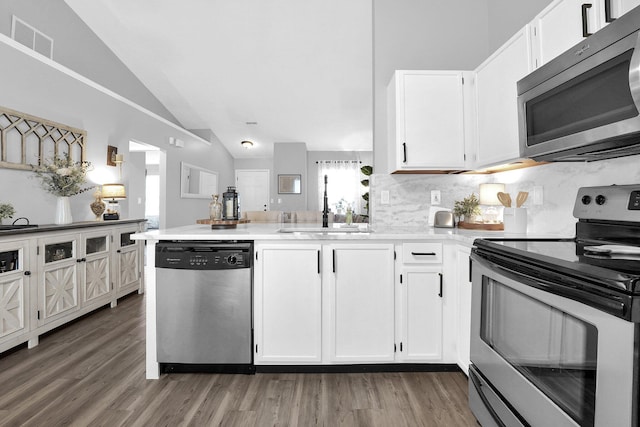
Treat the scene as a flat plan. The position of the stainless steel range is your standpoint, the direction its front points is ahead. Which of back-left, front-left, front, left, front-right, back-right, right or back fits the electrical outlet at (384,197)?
right

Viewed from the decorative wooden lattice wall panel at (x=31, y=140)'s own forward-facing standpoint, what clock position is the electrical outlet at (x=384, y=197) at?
The electrical outlet is roughly at 12 o'clock from the decorative wooden lattice wall panel.

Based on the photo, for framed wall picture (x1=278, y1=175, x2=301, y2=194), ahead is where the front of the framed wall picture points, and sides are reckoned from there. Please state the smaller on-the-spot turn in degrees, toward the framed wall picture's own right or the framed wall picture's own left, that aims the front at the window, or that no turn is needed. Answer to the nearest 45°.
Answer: approximately 90° to the framed wall picture's own left

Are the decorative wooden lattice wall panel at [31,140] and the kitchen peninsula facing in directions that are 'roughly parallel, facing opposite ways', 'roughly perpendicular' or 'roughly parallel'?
roughly perpendicular

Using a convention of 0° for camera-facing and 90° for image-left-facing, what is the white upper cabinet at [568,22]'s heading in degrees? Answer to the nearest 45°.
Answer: approximately 45°

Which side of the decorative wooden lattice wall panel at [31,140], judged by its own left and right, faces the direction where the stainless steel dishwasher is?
front

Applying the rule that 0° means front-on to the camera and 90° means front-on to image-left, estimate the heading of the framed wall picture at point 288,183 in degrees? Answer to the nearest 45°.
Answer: approximately 0°

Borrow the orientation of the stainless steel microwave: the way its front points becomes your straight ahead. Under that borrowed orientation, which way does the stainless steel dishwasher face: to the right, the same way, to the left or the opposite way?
to the left

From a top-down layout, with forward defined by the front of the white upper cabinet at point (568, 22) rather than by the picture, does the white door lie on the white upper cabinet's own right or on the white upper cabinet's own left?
on the white upper cabinet's own right

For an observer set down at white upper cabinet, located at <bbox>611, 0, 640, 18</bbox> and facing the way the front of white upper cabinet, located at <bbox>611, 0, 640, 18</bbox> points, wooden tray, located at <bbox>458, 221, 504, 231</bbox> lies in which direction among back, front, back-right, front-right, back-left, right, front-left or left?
right

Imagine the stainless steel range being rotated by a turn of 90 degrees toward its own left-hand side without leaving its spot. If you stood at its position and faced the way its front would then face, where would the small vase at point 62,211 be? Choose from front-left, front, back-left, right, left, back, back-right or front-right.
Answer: back-right

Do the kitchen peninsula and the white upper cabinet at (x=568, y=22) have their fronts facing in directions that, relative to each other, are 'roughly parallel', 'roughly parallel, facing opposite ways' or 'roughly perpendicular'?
roughly perpendicular

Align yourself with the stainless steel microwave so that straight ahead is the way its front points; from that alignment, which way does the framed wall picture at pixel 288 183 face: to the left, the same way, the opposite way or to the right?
to the left

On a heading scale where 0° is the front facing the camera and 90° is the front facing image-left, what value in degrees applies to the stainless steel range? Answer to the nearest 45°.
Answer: approximately 45°
